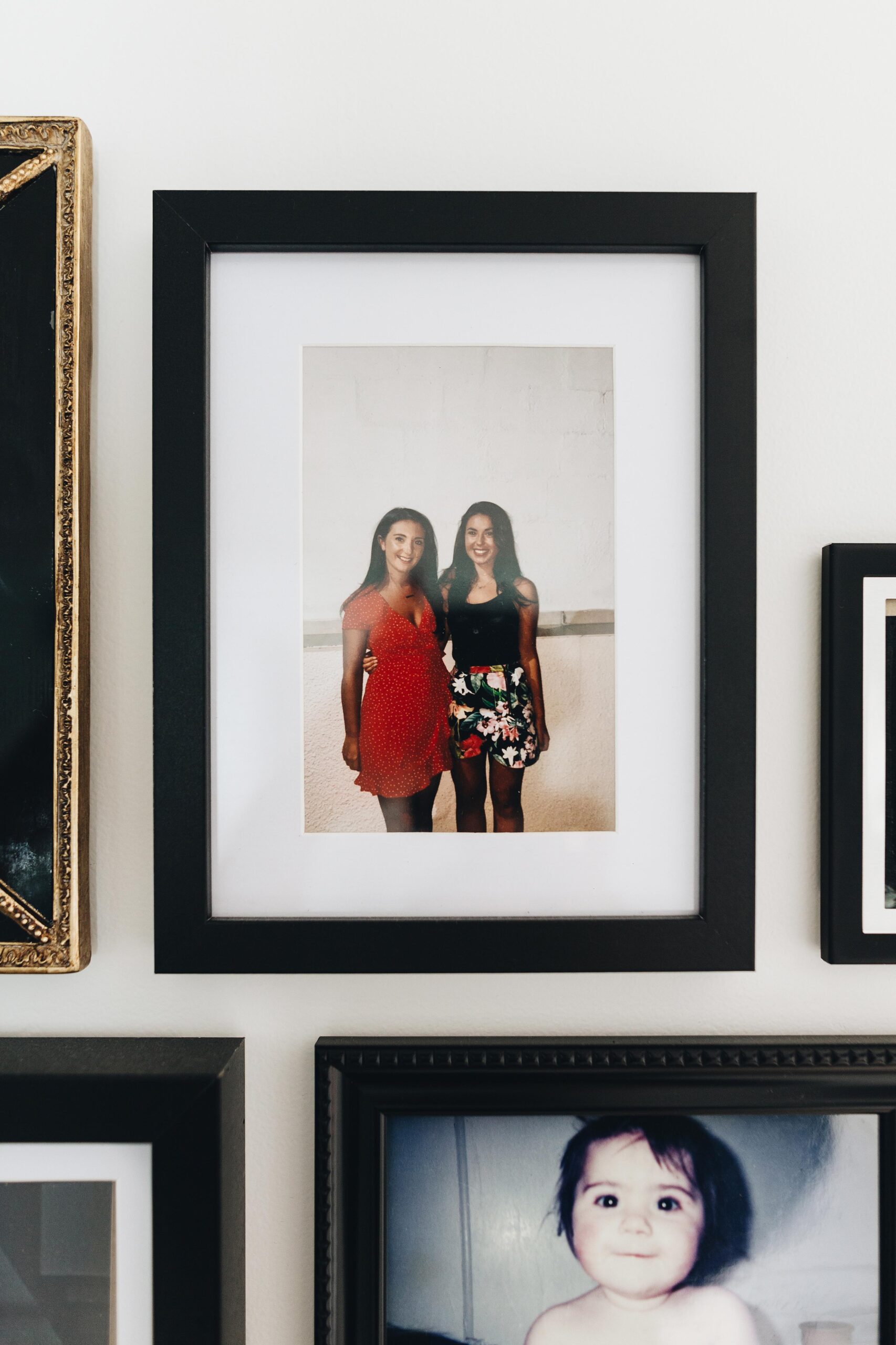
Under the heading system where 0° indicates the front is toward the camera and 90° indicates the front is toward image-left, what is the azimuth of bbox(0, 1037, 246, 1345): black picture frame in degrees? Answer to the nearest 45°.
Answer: approximately 0°

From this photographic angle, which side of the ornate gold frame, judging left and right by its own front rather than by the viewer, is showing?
front

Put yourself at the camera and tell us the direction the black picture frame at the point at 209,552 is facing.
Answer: facing the viewer

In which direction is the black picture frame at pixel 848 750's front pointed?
toward the camera

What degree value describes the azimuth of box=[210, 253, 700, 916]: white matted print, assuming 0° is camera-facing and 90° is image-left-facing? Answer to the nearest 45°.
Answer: approximately 0°
